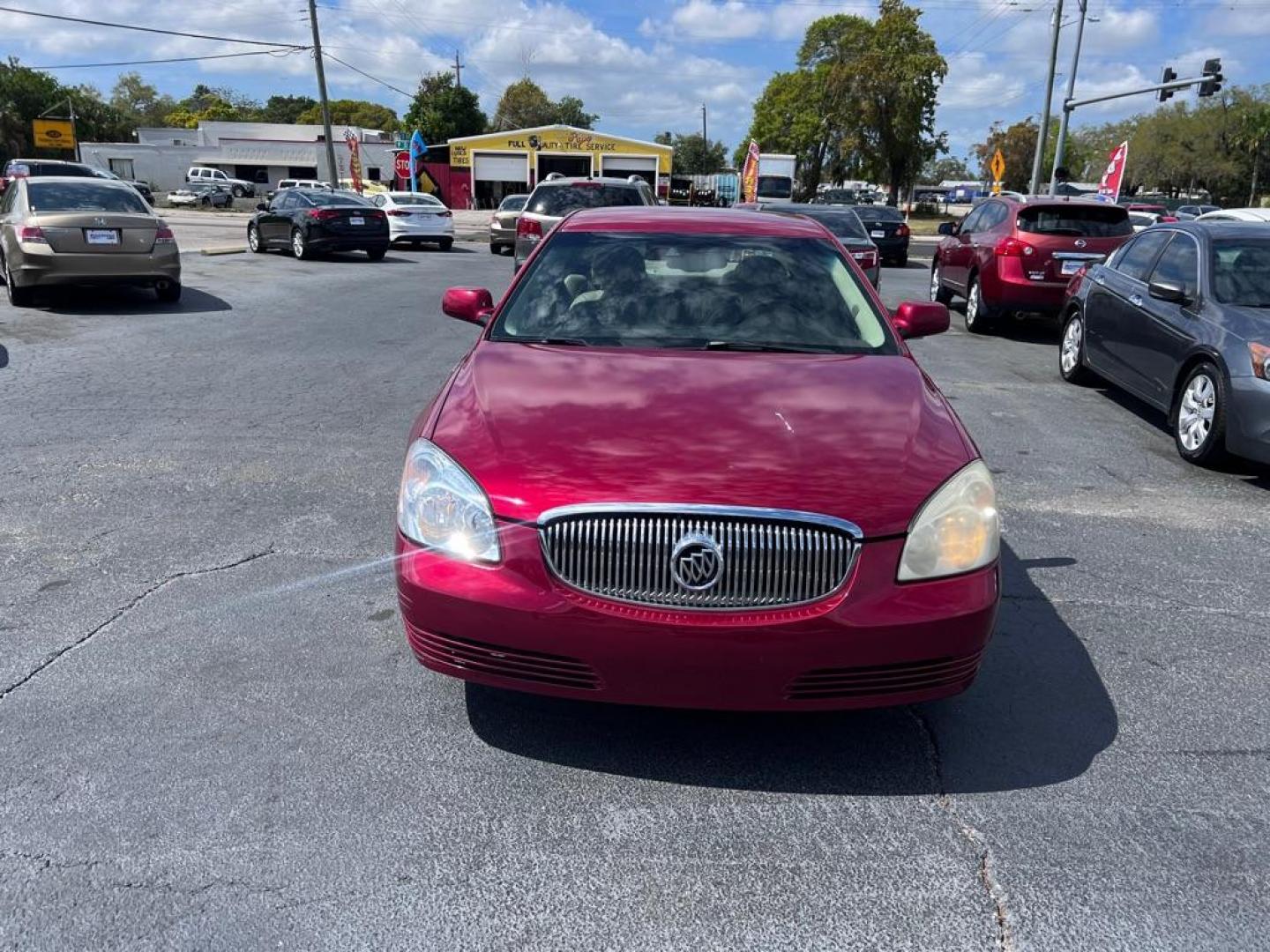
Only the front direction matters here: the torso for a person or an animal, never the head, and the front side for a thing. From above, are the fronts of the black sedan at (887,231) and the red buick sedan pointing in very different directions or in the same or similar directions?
very different directions

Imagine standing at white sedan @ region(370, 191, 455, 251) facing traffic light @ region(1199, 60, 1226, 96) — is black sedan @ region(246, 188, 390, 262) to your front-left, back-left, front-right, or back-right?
back-right

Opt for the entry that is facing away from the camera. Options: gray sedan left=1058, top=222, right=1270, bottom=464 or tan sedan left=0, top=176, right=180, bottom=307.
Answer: the tan sedan

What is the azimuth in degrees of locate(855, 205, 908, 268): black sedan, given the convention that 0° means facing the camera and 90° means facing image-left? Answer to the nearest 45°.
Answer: approximately 180°

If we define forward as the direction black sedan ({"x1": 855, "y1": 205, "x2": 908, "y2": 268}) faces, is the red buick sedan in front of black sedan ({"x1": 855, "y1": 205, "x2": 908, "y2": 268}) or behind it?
behind

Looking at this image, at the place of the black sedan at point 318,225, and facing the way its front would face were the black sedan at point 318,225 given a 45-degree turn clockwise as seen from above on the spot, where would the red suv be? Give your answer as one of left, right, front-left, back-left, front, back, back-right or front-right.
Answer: back-right

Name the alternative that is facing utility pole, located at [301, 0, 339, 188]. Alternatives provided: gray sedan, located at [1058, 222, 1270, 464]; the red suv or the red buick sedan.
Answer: the red suv

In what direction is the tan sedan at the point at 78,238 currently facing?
away from the camera

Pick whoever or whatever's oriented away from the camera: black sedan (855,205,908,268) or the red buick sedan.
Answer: the black sedan

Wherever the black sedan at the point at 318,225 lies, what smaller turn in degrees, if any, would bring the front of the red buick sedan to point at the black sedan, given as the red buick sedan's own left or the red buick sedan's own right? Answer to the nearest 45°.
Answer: approximately 135° to the red buick sedan's own right

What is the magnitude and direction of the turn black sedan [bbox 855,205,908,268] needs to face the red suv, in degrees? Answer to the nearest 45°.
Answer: approximately 180°
